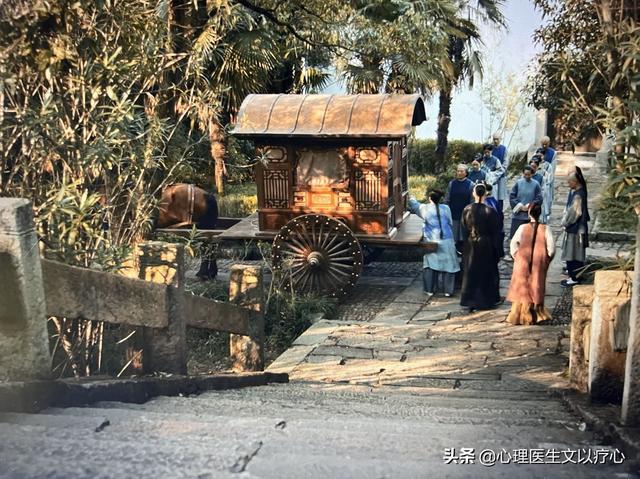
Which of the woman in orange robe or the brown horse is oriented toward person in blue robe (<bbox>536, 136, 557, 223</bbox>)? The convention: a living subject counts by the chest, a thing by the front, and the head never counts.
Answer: the woman in orange robe

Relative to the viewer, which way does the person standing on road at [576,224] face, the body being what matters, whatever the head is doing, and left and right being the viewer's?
facing to the left of the viewer

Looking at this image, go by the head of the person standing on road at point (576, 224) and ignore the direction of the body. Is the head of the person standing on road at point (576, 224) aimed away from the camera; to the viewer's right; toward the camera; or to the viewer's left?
to the viewer's left

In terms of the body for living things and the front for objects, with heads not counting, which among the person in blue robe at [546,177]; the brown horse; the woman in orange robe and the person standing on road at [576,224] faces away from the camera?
the woman in orange robe

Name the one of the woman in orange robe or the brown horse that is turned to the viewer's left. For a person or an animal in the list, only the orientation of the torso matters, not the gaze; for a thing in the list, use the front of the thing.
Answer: the brown horse

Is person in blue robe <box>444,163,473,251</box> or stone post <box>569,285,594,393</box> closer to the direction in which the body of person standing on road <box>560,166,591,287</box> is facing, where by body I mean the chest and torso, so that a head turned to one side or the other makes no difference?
the person in blue robe

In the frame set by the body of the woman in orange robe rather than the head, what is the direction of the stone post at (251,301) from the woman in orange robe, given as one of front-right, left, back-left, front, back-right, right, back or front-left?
back-left

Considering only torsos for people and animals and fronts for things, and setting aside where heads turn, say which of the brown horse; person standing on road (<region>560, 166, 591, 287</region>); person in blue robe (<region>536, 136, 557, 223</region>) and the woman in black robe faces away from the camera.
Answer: the woman in black robe

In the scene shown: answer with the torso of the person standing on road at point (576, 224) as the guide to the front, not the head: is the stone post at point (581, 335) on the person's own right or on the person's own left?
on the person's own left

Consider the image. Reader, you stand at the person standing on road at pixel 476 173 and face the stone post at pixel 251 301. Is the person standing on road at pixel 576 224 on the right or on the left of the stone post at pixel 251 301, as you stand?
left

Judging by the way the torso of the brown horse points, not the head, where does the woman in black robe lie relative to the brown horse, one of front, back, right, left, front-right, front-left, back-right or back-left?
back-left

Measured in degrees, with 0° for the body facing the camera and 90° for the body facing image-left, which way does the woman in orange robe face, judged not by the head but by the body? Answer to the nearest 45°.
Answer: approximately 180°

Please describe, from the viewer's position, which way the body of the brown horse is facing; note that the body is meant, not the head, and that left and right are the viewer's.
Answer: facing to the left of the viewer

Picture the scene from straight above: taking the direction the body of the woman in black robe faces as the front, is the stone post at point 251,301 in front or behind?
behind

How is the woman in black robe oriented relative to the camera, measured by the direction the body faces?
away from the camera

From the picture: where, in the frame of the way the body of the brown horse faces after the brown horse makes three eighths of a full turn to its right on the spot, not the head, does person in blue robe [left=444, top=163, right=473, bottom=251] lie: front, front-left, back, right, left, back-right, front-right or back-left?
front-right

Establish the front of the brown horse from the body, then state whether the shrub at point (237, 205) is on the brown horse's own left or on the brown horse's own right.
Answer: on the brown horse's own right

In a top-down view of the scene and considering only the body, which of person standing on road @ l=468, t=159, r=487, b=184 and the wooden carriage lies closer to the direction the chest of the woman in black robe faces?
the person standing on road
